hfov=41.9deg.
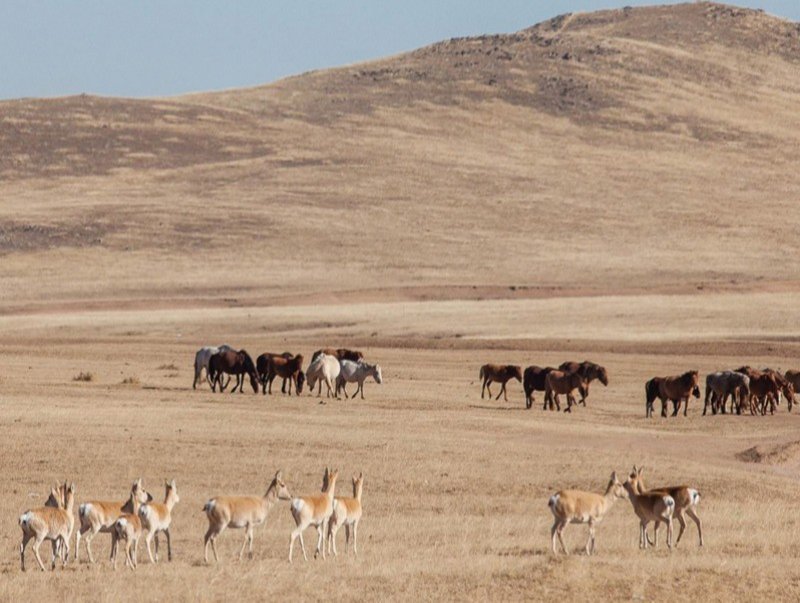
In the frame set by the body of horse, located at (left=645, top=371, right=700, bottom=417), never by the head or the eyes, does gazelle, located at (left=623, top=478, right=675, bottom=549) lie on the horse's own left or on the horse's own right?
on the horse's own right

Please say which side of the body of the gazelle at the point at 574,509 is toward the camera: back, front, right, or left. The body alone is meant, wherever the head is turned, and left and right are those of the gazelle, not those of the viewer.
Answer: right

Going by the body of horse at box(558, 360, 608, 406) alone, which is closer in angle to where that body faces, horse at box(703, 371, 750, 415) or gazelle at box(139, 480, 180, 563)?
the horse

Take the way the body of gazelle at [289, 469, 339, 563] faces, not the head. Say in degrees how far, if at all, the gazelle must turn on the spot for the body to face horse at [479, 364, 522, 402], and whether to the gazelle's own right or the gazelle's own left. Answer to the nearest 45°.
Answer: approximately 45° to the gazelle's own left

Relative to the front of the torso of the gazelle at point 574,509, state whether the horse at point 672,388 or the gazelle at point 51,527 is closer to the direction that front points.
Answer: the horse

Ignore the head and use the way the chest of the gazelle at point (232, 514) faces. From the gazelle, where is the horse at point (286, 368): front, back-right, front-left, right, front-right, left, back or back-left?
left

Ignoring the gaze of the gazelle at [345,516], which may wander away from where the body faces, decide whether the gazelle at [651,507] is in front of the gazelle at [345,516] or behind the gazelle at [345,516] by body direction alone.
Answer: in front

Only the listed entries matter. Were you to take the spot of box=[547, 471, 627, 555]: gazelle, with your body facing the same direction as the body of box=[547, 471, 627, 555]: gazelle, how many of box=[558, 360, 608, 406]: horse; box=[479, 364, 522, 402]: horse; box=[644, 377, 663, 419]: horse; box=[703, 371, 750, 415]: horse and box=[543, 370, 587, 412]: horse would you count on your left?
5
